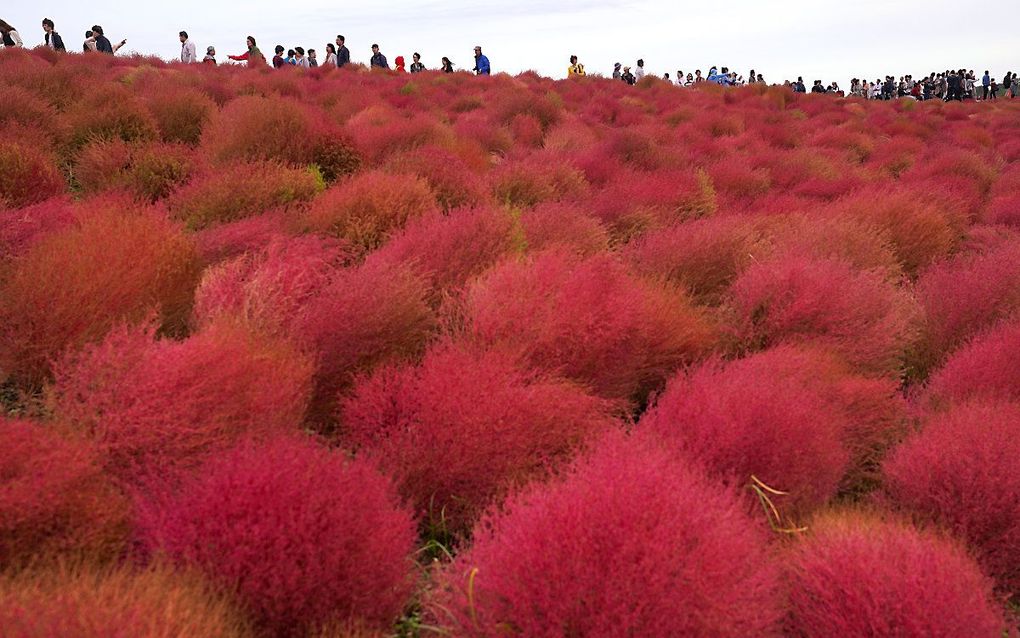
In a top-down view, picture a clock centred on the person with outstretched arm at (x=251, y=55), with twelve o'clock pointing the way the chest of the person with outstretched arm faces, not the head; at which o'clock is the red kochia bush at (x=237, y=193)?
The red kochia bush is roughly at 9 o'clock from the person with outstretched arm.

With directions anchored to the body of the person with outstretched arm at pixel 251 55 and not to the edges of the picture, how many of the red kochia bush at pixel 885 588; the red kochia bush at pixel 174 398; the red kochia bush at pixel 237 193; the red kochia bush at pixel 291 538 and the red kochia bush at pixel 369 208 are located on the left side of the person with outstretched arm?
5

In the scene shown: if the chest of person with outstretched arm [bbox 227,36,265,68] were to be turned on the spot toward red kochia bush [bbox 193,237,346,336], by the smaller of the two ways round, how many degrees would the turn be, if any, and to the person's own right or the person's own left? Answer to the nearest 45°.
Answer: approximately 90° to the person's own left

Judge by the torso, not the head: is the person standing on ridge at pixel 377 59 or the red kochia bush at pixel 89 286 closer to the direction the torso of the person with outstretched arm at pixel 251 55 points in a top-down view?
the red kochia bush

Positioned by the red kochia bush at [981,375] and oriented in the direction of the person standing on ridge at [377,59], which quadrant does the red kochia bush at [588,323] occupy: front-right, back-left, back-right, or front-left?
front-left

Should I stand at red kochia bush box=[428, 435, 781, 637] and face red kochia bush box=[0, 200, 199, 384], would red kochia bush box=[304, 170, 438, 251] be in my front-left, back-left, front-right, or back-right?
front-right

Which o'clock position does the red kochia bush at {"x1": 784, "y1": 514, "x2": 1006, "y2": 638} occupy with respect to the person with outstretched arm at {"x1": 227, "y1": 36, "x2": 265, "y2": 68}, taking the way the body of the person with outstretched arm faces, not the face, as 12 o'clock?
The red kochia bush is roughly at 9 o'clock from the person with outstretched arm.

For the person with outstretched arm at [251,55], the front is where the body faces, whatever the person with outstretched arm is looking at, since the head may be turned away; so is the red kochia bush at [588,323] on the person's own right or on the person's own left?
on the person's own left

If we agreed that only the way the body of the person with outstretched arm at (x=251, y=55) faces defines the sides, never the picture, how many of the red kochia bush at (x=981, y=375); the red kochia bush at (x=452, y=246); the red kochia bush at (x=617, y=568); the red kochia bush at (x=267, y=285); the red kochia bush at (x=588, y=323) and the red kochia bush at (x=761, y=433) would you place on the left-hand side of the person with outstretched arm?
6

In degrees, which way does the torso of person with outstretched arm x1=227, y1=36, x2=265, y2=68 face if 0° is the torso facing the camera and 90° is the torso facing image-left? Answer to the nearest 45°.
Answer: approximately 90°

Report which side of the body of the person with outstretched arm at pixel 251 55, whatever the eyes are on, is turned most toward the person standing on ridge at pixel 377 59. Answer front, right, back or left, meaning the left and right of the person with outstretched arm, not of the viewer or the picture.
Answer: back

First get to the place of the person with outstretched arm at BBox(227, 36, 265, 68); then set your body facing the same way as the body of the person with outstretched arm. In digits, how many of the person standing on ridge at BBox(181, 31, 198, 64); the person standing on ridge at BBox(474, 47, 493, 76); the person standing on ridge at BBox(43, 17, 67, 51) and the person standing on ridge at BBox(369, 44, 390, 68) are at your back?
2

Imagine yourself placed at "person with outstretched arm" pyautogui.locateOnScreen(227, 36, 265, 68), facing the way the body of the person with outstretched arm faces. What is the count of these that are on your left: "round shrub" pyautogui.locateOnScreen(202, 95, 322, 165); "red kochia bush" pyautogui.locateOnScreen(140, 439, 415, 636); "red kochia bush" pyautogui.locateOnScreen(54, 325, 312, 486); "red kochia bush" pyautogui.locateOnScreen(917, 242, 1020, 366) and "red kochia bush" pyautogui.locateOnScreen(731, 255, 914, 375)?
5

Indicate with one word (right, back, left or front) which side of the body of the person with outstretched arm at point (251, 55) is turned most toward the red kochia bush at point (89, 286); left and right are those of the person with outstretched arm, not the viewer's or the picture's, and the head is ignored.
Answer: left

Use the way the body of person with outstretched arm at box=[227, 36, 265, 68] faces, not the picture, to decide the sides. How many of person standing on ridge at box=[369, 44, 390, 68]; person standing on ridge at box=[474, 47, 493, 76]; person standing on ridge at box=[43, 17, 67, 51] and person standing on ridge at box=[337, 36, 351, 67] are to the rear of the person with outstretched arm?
3

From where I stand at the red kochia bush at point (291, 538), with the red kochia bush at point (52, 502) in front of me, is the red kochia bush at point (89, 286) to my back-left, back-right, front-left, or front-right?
front-right

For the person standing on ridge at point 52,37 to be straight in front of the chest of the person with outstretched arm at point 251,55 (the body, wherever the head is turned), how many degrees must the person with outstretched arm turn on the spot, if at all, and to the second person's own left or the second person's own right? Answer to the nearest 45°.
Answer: approximately 45° to the second person's own left

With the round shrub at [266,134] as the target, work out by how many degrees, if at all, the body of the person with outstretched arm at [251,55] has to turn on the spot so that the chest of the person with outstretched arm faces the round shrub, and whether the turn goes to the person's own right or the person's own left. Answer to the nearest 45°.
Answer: approximately 90° to the person's own left

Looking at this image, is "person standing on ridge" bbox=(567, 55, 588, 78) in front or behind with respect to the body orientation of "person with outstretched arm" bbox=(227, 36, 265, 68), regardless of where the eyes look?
behind

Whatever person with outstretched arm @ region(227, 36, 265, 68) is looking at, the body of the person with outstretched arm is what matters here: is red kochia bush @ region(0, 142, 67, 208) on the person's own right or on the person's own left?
on the person's own left

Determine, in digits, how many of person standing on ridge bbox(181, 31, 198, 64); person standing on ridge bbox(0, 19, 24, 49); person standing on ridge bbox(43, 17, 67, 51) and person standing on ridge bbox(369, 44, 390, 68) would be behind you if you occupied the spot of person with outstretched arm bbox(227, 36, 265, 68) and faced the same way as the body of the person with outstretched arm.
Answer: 1
